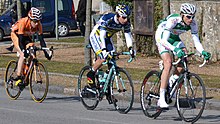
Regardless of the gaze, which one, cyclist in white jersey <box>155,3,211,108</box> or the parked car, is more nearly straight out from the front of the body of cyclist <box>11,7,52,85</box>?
the cyclist in white jersey

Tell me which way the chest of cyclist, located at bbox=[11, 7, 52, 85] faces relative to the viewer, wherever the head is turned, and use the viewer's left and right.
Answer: facing the viewer and to the right of the viewer

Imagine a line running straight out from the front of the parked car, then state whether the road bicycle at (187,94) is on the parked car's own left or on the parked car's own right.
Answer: on the parked car's own left

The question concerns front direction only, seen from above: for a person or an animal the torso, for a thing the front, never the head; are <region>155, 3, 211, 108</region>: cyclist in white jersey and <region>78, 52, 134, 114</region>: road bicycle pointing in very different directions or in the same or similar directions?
same or similar directions

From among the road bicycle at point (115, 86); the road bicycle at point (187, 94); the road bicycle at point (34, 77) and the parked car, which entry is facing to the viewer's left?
the parked car

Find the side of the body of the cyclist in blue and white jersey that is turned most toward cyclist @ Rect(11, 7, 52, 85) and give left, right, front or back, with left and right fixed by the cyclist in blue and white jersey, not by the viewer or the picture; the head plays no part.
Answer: back

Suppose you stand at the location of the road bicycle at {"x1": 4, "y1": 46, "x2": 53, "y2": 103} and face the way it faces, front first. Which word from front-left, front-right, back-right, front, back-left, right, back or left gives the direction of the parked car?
back-left

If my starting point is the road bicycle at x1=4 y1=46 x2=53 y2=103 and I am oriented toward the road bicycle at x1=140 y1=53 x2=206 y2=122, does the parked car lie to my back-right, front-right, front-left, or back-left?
back-left

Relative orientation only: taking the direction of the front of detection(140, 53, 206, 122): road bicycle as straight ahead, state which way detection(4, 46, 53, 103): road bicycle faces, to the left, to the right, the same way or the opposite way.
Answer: the same way

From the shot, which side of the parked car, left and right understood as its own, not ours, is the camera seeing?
left
